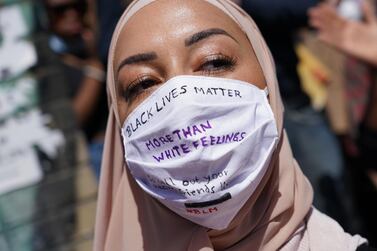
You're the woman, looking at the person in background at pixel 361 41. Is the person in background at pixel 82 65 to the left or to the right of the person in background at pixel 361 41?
left

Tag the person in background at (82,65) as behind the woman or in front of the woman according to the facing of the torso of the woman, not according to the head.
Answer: behind

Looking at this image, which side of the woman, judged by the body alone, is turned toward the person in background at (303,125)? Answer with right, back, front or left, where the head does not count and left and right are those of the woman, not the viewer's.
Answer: back

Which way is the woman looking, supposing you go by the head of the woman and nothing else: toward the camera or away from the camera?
toward the camera

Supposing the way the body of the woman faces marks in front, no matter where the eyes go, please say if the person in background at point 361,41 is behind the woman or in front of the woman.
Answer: behind

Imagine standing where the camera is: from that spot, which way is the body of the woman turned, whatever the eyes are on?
toward the camera

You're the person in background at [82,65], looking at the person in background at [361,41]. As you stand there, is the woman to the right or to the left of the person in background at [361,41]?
right
